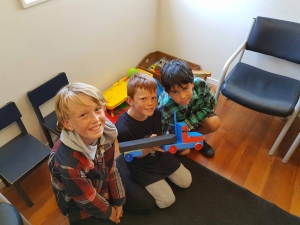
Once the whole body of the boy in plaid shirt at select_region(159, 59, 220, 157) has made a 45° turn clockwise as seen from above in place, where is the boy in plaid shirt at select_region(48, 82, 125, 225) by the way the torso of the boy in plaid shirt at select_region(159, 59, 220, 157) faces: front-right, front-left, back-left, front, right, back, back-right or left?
front

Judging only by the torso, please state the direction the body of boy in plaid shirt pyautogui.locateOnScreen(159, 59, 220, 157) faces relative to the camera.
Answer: toward the camera

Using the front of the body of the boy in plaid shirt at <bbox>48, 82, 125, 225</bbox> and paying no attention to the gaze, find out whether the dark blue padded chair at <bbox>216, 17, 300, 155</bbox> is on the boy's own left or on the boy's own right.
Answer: on the boy's own left

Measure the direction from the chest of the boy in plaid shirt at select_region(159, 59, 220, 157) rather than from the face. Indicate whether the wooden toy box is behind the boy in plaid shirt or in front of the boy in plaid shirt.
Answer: behind

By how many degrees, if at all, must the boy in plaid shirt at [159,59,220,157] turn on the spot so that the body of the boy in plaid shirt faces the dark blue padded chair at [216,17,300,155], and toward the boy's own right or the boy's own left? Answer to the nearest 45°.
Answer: approximately 135° to the boy's own left

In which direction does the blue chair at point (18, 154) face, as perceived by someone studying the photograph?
facing the viewer and to the right of the viewer

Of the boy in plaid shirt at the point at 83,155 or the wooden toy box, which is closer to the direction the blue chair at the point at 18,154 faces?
the boy in plaid shirt

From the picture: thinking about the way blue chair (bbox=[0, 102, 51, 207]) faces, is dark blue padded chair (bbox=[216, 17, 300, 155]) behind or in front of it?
in front

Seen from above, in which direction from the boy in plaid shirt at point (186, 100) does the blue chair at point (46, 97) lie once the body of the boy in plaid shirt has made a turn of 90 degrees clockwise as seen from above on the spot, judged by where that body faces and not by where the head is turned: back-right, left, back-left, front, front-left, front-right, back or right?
front

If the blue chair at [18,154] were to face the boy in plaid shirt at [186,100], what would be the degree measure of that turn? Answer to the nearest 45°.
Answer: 0° — it already faces them
